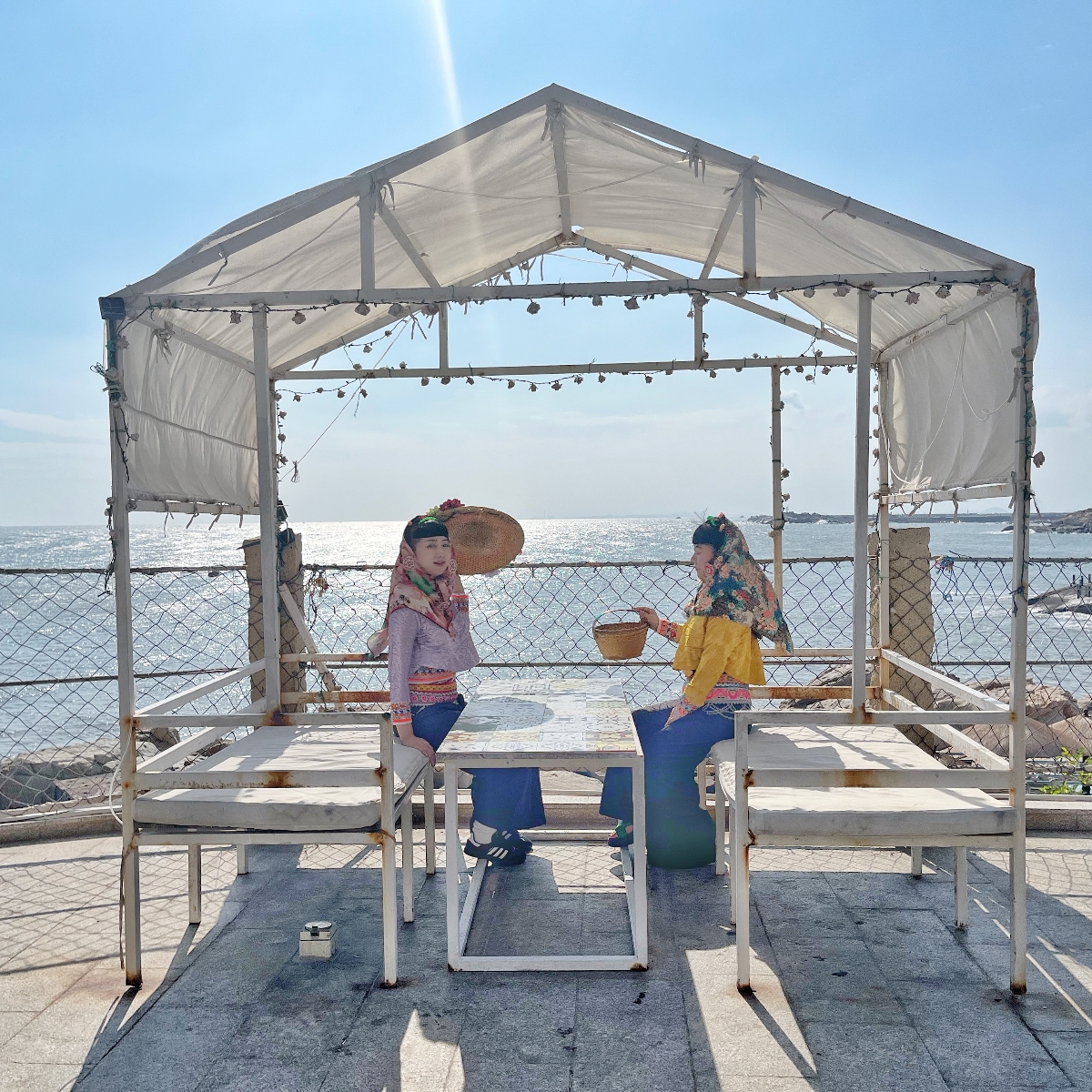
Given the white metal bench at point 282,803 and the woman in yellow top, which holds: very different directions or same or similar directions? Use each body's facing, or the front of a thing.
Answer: very different directions

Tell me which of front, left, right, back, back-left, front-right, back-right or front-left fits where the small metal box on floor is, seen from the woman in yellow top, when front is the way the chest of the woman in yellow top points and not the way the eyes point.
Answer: front-left

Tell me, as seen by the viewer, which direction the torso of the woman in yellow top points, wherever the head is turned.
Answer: to the viewer's left

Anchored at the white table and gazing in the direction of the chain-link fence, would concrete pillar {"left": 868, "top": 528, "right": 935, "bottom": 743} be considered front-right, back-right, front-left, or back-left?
front-right

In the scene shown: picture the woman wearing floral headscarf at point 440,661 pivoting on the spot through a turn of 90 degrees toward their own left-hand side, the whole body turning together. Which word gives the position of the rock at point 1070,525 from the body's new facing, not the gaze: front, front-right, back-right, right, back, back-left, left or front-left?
front-right

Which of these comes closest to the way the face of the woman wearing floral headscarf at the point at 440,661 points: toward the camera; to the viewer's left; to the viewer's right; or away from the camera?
toward the camera

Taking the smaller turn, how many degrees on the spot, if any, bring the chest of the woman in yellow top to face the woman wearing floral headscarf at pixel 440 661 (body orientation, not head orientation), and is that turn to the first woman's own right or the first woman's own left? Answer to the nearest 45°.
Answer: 0° — they already face them

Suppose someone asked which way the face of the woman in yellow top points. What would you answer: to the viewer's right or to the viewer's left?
to the viewer's left

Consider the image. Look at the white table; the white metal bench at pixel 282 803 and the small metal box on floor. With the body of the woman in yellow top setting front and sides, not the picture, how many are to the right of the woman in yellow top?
0

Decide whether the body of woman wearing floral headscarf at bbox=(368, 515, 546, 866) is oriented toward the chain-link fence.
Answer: no

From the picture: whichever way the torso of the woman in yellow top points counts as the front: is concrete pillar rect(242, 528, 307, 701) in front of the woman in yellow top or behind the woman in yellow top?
in front

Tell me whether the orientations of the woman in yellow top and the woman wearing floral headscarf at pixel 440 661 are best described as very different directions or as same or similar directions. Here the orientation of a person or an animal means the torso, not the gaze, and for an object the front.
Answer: very different directions
